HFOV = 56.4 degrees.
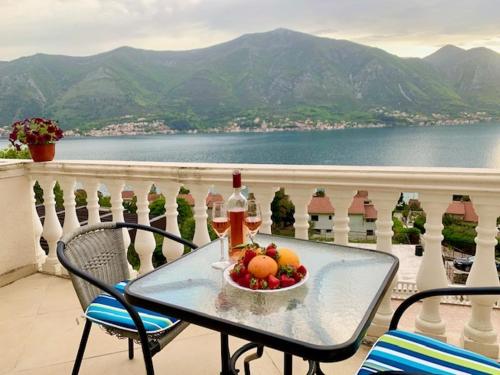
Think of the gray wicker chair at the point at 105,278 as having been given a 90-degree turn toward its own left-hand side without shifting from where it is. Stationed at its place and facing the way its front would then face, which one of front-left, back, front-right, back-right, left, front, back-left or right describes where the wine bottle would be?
right

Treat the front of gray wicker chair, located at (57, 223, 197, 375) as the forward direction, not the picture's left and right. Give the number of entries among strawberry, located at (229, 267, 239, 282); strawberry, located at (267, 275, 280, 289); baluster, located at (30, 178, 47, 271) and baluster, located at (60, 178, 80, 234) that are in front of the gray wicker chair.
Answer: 2

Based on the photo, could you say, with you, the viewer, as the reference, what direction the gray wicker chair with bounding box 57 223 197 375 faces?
facing the viewer and to the right of the viewer

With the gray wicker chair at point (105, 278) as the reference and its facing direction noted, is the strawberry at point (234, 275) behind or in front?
in front

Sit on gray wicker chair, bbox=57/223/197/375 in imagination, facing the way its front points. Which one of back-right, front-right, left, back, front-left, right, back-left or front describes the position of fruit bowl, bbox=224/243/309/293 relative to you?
front

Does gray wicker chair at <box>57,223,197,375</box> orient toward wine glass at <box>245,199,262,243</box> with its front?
yes

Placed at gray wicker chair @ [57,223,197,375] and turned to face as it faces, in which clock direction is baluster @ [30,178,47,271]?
The baluster is roughly at 7 o'clock from the gray wicker chair.

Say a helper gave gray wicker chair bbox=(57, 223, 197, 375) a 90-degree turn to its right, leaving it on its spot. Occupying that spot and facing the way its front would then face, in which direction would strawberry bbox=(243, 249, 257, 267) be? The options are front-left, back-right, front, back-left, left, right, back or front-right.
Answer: left

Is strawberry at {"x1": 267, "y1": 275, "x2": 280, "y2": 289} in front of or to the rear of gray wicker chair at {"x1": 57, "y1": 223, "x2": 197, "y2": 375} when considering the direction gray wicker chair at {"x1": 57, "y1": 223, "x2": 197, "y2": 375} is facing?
in front

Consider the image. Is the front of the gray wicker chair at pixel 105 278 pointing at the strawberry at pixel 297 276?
yes

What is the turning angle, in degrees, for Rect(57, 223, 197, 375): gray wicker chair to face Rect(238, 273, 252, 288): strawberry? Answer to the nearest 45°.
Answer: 0° — it already faces it

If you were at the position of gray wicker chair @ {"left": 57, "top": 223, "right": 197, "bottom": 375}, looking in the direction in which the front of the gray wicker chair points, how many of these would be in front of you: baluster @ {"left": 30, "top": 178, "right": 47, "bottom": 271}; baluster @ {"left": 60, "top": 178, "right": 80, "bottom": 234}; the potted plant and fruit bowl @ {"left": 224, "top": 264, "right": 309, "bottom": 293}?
1

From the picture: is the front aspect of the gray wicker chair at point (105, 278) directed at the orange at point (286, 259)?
yes

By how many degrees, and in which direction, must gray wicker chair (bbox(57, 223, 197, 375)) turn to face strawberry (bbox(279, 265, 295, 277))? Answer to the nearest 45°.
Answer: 0° — it already faces it

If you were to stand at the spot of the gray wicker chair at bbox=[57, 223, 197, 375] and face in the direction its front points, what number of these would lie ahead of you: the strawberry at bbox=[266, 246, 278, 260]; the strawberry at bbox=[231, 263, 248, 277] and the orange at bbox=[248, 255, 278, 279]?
3

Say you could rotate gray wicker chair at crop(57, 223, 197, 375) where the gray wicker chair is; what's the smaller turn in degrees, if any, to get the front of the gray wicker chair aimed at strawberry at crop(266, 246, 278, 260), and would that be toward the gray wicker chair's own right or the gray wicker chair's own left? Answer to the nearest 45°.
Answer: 0° — it already faces it

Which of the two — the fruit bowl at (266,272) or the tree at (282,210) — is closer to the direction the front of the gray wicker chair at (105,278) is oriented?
the fruit bowl
